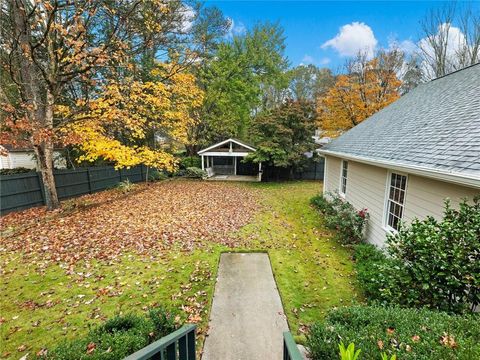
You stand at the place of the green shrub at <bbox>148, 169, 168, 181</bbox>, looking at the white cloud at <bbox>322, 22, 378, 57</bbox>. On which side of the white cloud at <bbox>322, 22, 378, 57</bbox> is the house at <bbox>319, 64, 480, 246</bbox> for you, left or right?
right

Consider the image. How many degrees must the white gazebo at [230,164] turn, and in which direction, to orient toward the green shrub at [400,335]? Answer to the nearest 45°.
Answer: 0° — it already faces it

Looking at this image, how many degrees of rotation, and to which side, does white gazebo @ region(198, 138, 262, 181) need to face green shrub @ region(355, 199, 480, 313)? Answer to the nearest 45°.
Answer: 0° — it already faces it

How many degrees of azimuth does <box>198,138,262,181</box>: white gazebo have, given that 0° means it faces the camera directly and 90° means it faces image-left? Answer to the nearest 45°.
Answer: approximately 0°

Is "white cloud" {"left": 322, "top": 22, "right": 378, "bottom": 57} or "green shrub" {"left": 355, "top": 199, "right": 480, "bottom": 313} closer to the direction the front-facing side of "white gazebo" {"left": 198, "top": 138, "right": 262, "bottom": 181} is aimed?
the green shrub

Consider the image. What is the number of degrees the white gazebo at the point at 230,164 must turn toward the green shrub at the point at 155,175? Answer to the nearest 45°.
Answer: approximately 45° to its right

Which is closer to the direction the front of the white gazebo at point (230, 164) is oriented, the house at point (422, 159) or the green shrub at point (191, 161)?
the house

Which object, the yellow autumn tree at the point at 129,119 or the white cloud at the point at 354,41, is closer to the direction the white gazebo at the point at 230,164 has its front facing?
the yellow autumn tree
